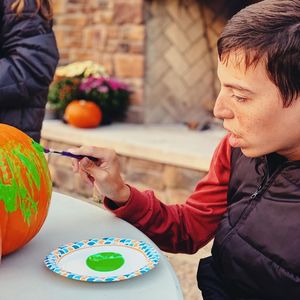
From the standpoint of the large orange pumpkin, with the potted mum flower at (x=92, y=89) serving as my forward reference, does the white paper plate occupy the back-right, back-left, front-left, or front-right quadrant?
back-right

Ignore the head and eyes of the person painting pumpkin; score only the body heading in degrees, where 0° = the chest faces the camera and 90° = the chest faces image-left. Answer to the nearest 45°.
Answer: approximately 45°

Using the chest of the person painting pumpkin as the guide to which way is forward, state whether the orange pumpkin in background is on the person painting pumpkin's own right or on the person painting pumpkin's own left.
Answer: on the person painting pumpkin's own right
